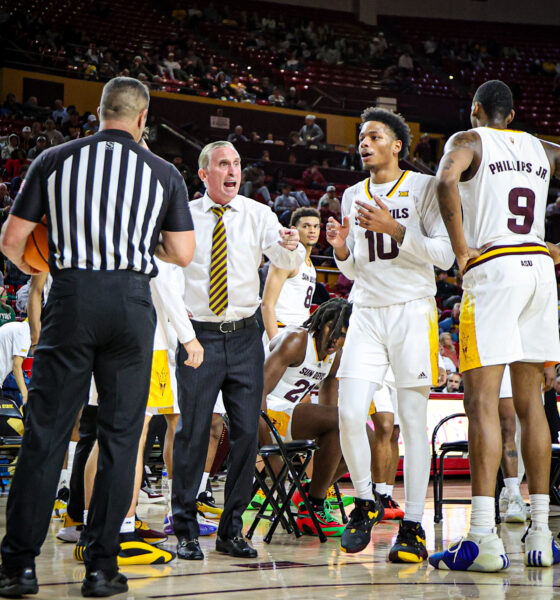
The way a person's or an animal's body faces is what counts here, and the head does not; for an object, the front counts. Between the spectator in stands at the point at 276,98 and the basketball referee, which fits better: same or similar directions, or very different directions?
very different directions

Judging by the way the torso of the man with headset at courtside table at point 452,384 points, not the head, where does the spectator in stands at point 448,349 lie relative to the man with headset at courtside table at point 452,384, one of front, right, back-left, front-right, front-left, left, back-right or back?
back-right

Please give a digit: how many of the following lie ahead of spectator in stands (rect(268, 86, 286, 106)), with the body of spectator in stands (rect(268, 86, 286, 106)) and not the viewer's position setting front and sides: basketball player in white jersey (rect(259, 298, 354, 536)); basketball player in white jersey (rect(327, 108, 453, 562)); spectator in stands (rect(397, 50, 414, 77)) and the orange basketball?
3

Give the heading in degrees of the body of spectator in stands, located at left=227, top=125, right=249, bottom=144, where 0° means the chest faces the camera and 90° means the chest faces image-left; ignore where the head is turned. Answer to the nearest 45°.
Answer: approximately 0°

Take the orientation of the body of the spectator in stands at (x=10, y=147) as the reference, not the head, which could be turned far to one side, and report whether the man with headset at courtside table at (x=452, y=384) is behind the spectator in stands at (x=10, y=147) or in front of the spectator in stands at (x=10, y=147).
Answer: in front

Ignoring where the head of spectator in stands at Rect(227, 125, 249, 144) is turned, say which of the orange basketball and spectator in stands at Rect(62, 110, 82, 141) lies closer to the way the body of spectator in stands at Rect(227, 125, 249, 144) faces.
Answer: the orange basketball

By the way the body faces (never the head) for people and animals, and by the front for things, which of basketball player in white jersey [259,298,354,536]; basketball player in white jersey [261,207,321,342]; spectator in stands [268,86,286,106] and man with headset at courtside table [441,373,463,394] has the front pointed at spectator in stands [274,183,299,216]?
spectator in stands [268,86,286,106]

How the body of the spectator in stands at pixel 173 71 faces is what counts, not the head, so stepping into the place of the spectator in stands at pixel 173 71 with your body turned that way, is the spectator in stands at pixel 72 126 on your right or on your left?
on your right

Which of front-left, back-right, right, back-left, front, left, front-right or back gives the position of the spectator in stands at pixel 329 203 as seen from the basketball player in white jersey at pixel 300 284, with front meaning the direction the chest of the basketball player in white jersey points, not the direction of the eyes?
back-left

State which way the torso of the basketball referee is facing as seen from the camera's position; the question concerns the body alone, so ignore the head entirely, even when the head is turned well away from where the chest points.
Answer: away from the camera

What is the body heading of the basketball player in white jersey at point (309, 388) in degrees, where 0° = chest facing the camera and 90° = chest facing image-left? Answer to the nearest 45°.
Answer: approximately 315°
